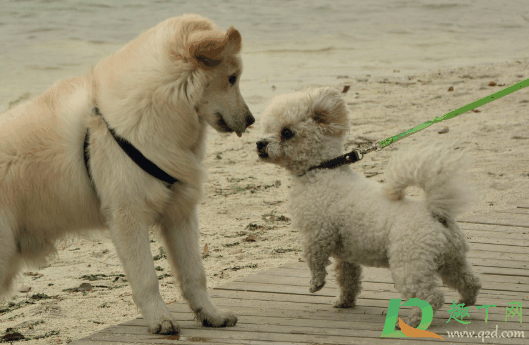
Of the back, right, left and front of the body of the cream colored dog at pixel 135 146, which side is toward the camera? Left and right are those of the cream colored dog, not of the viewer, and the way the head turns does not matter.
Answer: right
